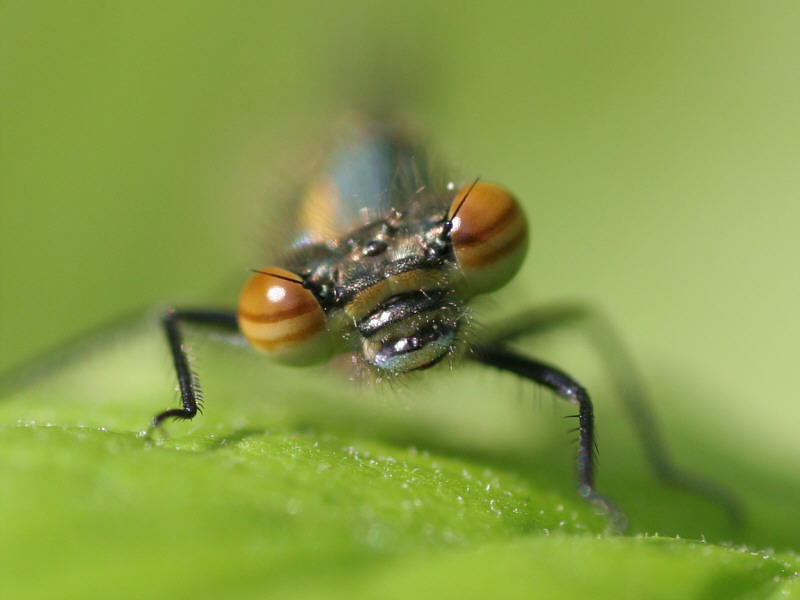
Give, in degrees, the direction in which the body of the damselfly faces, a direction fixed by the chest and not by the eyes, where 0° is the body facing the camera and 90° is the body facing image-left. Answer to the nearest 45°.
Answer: approximately 0°
